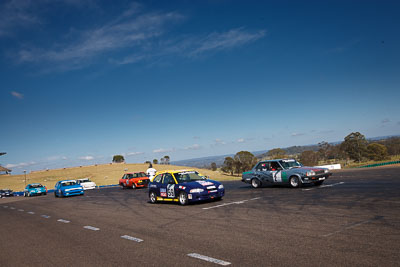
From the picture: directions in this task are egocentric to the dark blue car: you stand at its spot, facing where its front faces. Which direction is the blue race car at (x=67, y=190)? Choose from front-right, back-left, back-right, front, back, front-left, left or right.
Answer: back

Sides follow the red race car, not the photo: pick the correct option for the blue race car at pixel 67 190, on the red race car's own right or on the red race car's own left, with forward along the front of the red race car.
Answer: on the red race car's own right

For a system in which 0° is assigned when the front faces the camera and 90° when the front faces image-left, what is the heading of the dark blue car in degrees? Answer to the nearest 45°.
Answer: approximately 315°

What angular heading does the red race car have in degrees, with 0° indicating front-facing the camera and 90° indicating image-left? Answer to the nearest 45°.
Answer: approximately 315°

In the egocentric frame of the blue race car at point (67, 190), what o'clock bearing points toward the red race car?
The red race car is roughly at 10 o'clock from the blue race car.

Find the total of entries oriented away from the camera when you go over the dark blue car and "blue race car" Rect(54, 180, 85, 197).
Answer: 0

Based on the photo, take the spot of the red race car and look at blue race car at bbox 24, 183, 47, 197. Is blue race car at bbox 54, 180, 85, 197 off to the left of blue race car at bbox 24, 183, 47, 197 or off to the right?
left

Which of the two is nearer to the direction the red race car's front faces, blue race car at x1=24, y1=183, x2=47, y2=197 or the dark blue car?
the dark blue car
